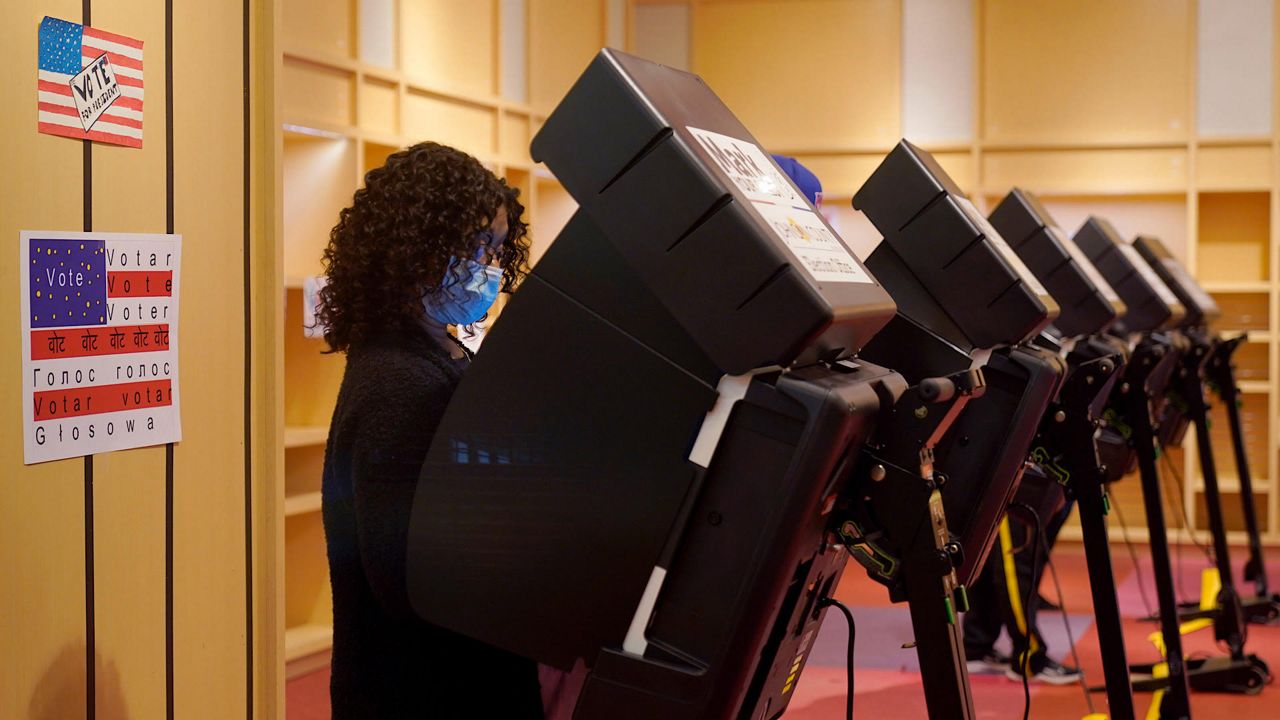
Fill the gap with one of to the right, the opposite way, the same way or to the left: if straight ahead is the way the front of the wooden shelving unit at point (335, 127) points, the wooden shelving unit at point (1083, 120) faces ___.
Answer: to the right

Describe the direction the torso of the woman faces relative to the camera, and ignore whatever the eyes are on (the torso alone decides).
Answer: to the viewer's right

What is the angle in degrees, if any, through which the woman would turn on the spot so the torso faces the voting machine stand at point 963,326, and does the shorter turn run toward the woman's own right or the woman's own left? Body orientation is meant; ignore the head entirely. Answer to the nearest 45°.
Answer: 0° — they already face it

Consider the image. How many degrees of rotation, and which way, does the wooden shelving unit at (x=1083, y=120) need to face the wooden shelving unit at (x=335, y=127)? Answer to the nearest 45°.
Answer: approximately 45° to its right

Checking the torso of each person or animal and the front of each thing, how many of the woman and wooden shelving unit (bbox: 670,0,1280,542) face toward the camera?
1

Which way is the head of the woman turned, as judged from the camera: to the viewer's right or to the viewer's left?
to the viewer's right

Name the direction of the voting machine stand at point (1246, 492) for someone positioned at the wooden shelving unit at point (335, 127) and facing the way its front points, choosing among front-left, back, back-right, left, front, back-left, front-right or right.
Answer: front-left

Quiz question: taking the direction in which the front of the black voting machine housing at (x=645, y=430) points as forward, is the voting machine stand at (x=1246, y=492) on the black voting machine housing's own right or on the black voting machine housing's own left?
on the black voting machine housing's own right

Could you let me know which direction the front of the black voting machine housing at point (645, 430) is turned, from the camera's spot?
facing away from the viewer and to the left of the viewer

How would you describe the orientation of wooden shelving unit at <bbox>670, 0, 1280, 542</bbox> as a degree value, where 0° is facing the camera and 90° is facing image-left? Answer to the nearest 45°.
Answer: approximately 0°

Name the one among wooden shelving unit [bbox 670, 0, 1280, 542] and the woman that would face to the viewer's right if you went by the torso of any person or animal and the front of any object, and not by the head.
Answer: the woman
